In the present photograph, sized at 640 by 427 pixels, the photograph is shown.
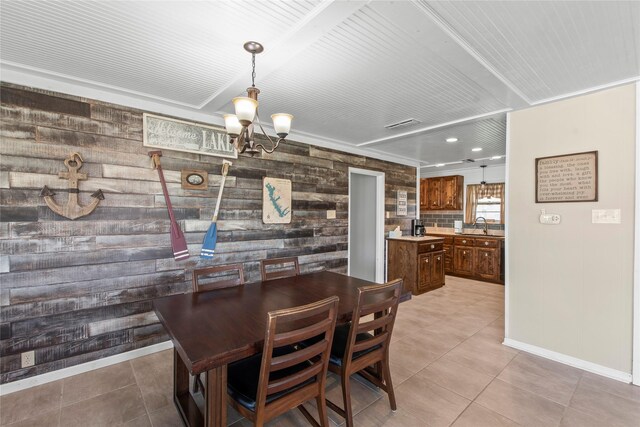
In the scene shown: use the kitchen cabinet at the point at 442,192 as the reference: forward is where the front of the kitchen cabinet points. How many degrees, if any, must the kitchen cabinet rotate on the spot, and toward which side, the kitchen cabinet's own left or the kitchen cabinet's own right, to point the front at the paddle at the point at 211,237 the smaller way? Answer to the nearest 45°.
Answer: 0° — it already faces it

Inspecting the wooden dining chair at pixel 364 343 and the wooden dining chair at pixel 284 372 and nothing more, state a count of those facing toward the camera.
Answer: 0

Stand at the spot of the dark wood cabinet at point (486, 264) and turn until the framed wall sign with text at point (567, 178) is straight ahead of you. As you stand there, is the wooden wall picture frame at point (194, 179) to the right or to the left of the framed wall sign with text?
right

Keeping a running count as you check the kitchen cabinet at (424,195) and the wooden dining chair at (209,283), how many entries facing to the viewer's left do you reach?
0

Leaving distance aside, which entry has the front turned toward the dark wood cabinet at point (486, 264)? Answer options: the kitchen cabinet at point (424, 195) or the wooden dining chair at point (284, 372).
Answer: the kitchen cabinet

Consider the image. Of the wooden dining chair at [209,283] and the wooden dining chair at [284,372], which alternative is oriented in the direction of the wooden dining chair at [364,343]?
the wooden dining chair at [209,283]

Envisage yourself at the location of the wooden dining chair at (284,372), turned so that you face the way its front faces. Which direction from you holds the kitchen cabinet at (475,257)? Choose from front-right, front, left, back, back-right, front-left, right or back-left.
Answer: right

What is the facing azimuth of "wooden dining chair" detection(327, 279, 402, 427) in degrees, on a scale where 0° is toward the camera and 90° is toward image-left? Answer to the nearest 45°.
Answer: approximately 135°

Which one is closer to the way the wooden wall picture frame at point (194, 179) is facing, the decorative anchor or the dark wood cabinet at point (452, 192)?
the dark wood cabinet

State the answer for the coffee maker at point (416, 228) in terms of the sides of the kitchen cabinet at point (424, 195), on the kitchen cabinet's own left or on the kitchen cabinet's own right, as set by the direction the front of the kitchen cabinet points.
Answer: on the kitchen cabinet's own right

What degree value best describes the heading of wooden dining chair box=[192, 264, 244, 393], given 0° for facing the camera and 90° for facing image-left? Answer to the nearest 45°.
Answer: approximately 315°

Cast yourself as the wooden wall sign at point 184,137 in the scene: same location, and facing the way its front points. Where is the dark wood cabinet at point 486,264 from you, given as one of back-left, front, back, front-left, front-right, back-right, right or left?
front-left

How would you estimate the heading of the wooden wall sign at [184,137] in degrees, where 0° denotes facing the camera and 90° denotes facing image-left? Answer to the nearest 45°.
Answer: approximately 315°
